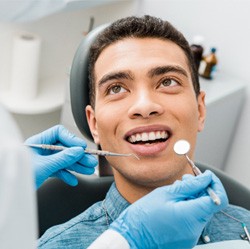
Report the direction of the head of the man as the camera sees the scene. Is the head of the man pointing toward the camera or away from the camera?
toward the camera

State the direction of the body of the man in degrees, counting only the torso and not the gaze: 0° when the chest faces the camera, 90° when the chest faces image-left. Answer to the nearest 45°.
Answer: approximately 0°

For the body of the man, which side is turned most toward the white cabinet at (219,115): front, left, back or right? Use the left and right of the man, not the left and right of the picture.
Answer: back

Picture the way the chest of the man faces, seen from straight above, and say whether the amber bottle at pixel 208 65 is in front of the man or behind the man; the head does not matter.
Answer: behind

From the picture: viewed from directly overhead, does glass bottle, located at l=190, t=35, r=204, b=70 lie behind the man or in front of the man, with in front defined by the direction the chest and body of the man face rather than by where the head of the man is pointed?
behind
